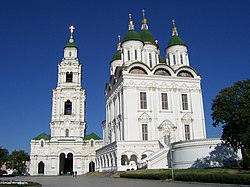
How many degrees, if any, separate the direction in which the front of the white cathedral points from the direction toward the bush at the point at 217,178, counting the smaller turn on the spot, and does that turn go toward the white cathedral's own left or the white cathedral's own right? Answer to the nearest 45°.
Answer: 0° — it already faces it

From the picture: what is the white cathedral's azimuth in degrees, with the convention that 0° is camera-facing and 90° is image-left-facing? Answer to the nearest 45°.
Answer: approximately 0°

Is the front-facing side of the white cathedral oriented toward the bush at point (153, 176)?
yes
